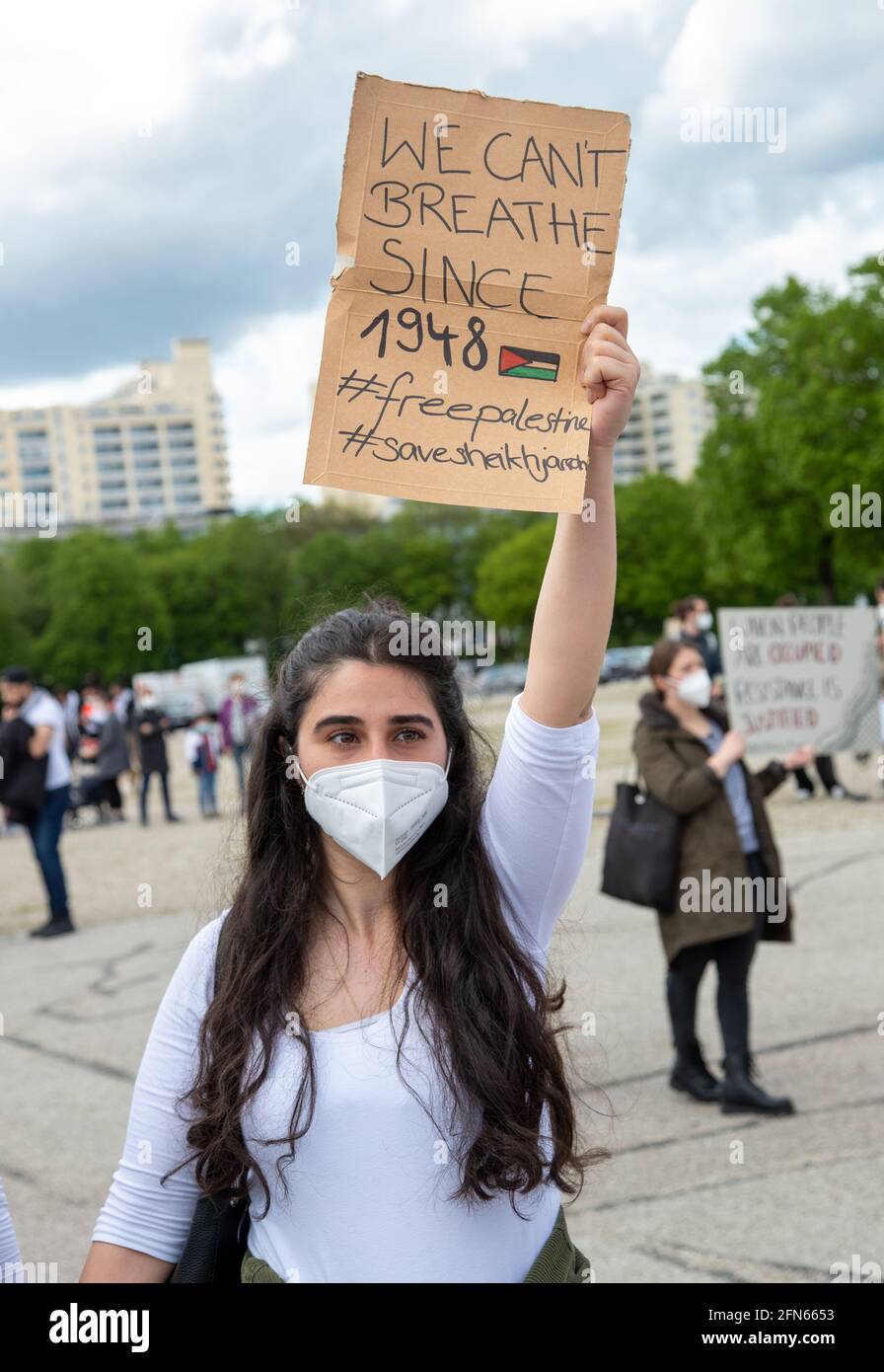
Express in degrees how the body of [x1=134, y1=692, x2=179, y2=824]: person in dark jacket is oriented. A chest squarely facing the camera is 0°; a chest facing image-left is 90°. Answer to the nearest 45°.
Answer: approximately 0°

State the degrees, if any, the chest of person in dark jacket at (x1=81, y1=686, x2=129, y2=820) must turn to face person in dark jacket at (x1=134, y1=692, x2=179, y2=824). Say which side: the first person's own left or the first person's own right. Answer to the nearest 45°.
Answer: approximately 135° to the first person's own left

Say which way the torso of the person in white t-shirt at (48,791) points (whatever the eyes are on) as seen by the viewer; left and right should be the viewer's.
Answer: facing to the left of the viewer

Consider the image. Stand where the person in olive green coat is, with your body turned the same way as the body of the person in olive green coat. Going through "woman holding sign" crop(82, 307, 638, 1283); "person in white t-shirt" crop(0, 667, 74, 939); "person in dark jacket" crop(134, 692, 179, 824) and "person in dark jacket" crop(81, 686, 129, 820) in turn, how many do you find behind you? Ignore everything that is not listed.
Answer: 3
